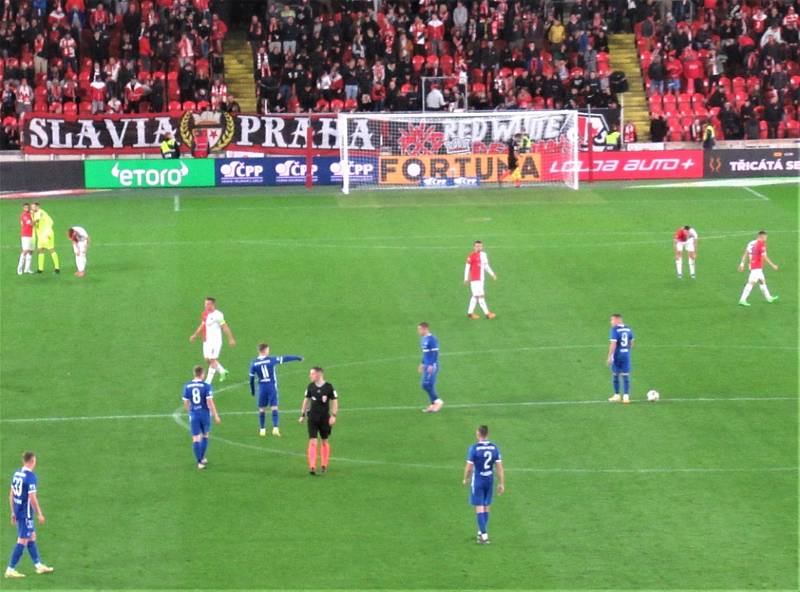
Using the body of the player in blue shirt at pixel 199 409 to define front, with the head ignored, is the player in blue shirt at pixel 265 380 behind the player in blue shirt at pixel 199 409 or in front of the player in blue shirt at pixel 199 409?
in front

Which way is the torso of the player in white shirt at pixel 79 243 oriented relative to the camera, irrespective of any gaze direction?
to the viewer's left

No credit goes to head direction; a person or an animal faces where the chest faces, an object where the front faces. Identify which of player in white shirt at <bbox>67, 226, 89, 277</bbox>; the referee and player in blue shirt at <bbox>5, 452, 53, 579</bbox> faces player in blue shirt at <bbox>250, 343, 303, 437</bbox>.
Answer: player in blue shirt at <bbox>5, 452, 53, 579</bbox>

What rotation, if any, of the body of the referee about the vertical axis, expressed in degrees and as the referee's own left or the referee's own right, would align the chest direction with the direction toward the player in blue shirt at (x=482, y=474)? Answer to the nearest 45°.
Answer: approximately 45° to the referee's own left

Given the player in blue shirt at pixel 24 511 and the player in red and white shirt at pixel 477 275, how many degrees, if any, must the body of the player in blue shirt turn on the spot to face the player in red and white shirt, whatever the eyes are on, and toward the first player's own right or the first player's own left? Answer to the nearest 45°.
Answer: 0° — they already face them

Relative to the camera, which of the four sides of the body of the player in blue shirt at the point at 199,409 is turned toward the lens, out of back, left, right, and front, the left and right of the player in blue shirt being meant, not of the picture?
back

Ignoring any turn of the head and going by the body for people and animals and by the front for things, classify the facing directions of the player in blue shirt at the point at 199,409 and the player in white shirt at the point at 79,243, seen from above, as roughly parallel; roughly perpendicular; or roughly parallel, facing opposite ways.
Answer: roughly perpendicular

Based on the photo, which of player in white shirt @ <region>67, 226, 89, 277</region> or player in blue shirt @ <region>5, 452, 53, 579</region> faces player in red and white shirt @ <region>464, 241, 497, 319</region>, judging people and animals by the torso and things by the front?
the player in blue shirt

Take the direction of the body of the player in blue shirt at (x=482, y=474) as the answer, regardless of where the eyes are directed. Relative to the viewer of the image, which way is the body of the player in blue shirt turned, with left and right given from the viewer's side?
facing away from the viewer

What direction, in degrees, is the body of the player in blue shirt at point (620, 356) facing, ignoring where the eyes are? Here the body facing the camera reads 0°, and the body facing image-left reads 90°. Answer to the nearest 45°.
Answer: approximately 135°

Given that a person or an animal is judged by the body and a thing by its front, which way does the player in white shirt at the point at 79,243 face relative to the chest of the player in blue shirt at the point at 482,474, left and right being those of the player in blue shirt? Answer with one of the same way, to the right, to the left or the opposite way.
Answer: to the left

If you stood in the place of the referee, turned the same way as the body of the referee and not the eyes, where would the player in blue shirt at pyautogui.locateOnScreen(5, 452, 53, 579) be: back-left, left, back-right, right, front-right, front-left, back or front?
front-right

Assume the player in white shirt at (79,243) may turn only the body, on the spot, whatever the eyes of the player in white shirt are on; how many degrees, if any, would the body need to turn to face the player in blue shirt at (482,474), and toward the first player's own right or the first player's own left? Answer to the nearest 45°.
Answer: approximately 90° to the first player's own left

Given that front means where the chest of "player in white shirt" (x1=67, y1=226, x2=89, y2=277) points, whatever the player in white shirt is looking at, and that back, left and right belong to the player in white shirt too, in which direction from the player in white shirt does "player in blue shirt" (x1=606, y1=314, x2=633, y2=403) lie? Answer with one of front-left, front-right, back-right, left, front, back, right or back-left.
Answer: back-left

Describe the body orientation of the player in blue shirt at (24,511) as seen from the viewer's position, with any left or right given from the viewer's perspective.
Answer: facing away from the viewer and to the right of the viewer

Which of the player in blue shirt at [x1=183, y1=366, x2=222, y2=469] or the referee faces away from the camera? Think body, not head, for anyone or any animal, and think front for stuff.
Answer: the player in blue shirt
